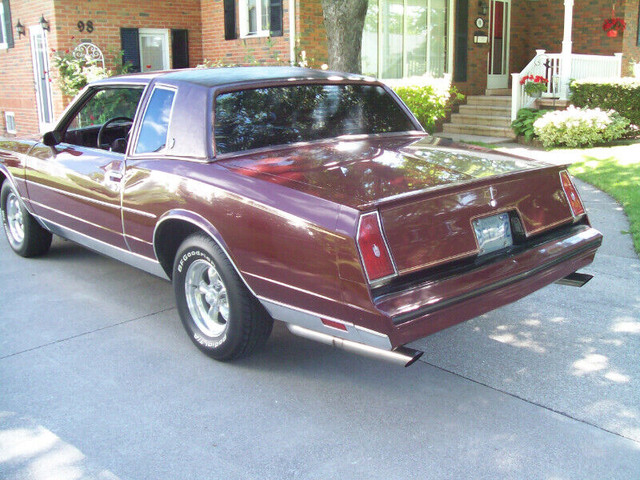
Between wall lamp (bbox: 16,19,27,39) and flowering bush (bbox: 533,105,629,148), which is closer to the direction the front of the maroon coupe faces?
the wall lamp

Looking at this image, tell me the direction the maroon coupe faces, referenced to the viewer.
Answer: facing away from the viewer and to the left of the viewer

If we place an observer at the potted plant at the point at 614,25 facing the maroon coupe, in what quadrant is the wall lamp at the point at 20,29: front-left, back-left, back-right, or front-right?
front-right

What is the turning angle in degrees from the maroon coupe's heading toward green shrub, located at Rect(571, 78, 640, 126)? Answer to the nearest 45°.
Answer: approximately 90° to its right

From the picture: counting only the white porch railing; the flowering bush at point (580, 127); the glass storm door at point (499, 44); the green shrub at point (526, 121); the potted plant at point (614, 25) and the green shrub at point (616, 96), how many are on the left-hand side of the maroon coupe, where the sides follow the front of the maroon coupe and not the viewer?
0

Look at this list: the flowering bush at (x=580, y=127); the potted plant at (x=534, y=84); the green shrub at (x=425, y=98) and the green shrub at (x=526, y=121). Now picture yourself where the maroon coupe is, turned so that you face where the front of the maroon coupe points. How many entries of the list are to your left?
0

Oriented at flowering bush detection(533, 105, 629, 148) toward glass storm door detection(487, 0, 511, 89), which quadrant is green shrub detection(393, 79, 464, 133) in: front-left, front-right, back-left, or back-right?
front-left

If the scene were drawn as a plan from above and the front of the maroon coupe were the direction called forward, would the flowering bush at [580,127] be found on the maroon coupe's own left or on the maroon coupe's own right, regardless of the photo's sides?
on the maroon coupe's own right

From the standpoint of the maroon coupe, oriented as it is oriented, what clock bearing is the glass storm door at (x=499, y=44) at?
The glass storm door is roughly at 2 o'clock from the maroon coupe.

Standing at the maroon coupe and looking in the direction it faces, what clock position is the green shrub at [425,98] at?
The green shrub is roughly at 2 o'clock from the maroon coupe.

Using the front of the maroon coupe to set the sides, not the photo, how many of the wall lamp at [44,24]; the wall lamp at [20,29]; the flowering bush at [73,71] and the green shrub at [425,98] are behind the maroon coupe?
0

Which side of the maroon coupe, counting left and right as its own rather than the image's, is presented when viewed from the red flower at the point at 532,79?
right

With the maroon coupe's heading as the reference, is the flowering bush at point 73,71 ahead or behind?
ahead

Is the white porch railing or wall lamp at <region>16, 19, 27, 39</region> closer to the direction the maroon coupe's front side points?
the wall lamp

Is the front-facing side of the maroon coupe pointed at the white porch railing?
no
